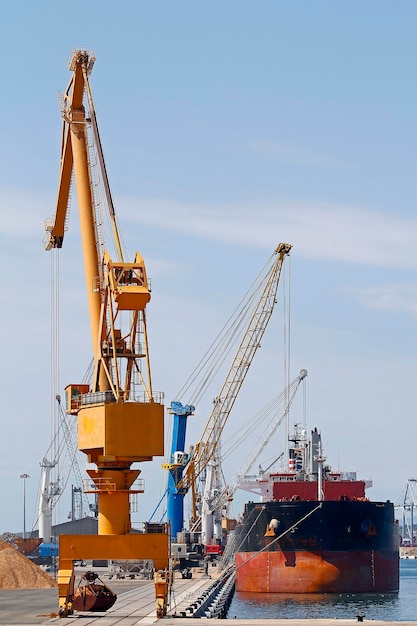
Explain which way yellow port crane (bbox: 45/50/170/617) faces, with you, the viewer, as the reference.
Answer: facing away from the viewer and to the left of the viewer
